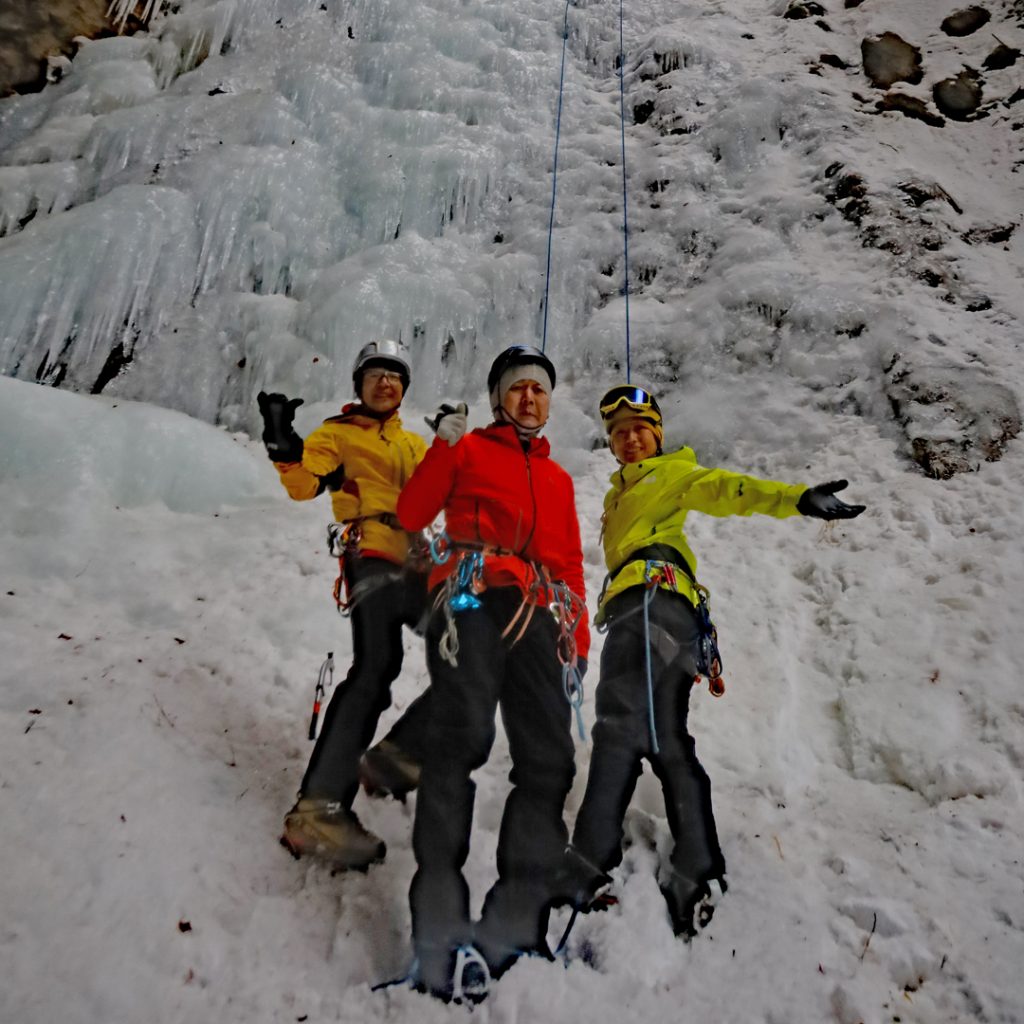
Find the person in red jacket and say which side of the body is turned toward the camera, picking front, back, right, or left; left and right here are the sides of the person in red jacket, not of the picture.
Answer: front

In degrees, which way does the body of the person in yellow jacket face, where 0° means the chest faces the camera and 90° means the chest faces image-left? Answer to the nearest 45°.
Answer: approximately 315°

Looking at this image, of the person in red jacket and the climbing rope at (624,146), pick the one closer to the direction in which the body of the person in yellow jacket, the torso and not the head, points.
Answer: the person in red jacket

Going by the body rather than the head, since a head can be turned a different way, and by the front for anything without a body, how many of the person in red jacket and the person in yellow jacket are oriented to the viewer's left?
0

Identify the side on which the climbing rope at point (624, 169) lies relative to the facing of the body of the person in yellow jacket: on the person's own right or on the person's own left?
on the person's own left

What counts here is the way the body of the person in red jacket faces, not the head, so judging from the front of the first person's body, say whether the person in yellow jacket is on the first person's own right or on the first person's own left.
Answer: on the first person's own right

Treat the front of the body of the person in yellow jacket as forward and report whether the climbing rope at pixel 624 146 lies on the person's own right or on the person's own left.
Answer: on the person's own left
